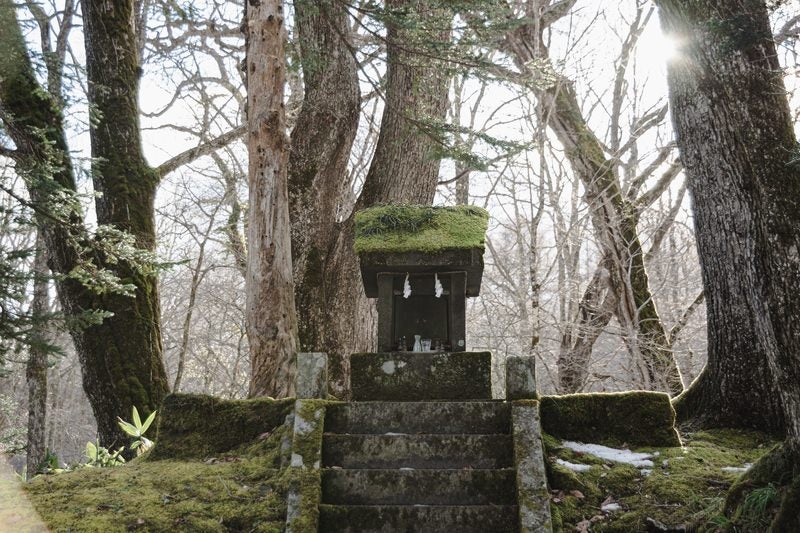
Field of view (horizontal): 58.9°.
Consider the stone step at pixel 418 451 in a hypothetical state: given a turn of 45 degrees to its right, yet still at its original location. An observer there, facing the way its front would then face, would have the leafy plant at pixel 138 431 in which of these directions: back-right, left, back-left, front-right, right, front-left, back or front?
right

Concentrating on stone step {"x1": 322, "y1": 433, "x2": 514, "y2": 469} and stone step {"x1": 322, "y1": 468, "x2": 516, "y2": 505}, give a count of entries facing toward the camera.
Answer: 2

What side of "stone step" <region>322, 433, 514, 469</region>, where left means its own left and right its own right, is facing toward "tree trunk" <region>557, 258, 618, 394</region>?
back

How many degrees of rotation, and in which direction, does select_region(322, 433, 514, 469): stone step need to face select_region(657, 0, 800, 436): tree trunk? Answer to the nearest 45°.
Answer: approximately 90° to its left

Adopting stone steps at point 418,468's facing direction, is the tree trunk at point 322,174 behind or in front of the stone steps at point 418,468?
behind

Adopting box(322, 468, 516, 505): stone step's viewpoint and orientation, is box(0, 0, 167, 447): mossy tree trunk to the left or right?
on its right

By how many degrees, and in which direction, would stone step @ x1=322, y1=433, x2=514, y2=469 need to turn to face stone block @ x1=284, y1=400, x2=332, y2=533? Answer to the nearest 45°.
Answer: approximately 90° to its right

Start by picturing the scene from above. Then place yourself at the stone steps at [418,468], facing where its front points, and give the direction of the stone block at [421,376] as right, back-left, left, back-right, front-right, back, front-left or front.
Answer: back
